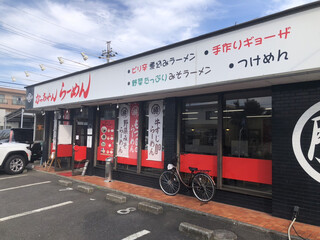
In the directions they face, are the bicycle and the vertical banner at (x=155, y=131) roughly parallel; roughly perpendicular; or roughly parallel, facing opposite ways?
roughly perpendicular

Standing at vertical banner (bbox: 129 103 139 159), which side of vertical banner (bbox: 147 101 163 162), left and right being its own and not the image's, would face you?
right

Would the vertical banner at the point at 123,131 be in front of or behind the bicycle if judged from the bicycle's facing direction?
in front

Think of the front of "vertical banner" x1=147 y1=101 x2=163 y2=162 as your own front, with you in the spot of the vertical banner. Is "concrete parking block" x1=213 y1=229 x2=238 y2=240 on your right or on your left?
on your left

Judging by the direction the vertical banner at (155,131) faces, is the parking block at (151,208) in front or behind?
in front

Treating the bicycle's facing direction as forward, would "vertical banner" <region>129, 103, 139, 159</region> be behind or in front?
in front

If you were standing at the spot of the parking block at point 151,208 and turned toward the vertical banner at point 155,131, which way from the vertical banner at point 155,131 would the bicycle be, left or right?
right

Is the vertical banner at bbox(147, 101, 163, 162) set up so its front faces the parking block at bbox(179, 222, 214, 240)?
no

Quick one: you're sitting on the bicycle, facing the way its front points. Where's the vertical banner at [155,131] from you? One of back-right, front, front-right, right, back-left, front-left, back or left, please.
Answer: front
